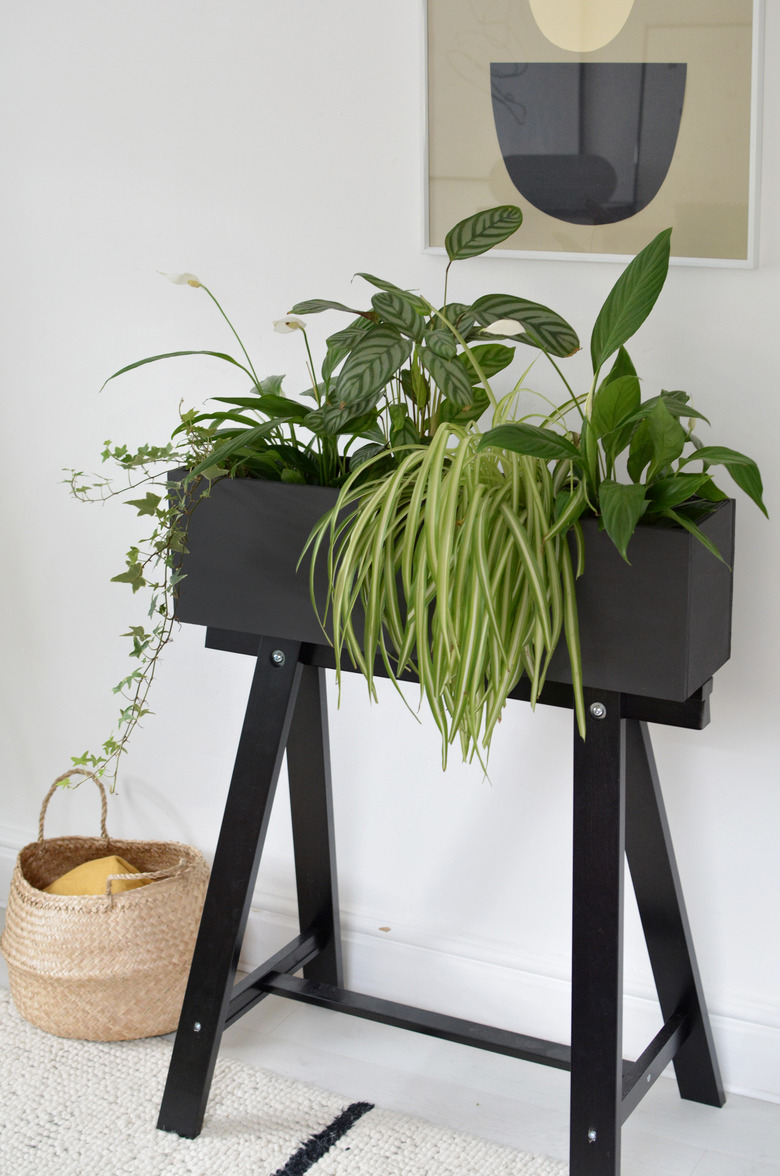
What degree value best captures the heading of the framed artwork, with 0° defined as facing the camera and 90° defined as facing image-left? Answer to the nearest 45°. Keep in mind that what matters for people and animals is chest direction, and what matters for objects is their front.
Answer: approximately 0°
